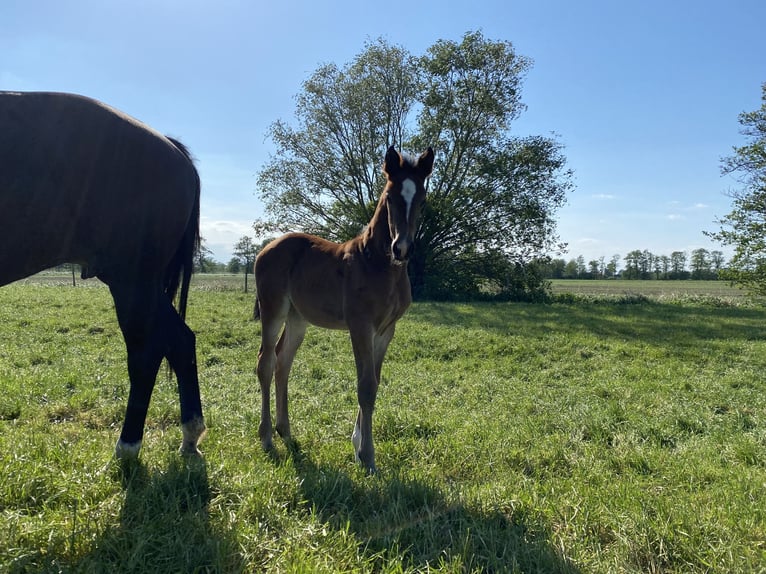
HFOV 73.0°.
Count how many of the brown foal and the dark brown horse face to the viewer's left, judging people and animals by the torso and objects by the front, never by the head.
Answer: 1

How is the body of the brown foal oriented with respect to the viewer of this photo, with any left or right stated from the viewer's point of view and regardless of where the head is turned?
facing the viewer and to the right of the viewer

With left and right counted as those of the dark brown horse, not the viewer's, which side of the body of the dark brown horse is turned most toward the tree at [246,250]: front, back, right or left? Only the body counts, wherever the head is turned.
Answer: right

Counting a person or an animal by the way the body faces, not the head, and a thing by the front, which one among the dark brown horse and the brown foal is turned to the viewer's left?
the dark brown horse

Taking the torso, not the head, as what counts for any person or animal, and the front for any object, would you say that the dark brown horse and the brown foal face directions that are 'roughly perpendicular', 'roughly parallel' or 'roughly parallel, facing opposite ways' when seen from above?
roughly perpendicular

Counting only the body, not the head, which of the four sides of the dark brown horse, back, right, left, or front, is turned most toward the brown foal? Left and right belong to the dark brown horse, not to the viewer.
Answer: back

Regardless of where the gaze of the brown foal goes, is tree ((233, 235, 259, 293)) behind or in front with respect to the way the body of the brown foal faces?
behind

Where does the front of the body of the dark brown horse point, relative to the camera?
to the viewer's left

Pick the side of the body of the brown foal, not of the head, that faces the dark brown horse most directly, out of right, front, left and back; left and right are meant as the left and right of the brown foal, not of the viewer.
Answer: right

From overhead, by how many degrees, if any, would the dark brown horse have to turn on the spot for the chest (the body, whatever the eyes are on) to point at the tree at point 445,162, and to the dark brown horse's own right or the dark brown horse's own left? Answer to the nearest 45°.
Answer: approximately 135° to the dark brown horse's own right
